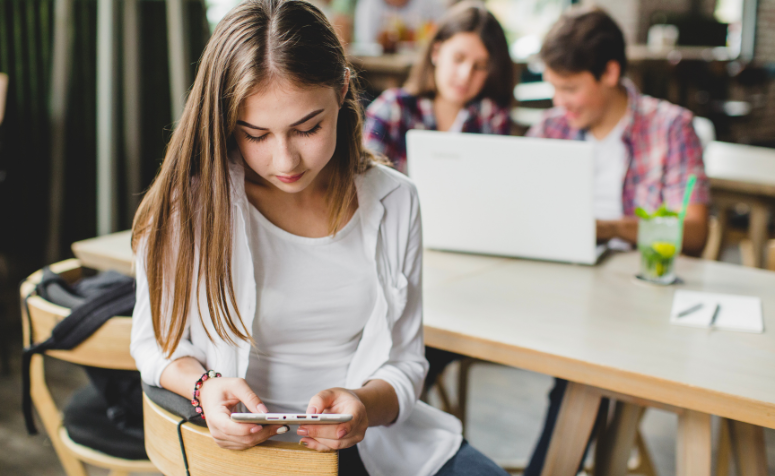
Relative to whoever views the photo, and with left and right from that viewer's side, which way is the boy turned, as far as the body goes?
facing the viewer and to the left of the viewer

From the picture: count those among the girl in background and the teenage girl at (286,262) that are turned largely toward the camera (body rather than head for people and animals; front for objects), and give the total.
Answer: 2

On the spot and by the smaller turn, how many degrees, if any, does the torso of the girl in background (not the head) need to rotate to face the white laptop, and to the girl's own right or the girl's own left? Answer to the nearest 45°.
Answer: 0° — they already face it

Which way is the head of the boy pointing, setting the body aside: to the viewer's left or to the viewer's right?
to the viewer's left

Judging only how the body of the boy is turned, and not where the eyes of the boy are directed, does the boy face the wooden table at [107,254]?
yes

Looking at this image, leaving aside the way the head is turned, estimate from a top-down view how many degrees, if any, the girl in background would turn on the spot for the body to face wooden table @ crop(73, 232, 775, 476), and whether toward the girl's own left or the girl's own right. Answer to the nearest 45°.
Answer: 0° — they already face it

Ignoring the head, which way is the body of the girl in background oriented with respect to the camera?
toward the camera

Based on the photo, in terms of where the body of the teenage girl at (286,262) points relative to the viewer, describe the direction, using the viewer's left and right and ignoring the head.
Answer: facing the viewer
